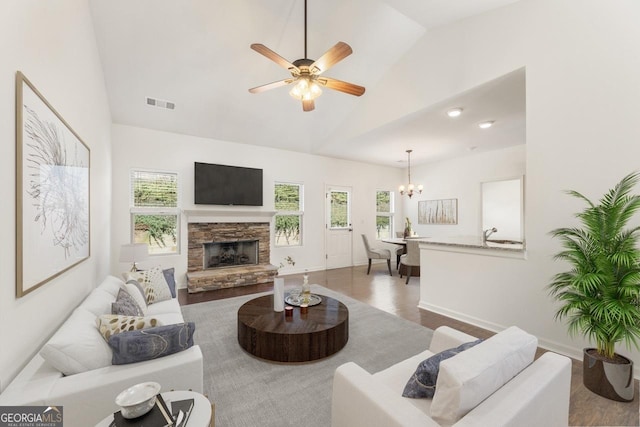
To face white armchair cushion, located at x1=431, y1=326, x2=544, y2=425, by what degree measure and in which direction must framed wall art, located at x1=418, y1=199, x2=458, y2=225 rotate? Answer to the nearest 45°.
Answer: approximately 45° to its left

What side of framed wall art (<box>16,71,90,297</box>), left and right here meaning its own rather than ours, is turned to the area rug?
front

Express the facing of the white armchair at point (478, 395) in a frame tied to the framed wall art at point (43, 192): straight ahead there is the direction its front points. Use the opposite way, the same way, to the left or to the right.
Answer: to the left

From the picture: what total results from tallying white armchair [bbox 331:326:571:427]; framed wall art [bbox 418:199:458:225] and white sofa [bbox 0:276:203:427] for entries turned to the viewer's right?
1

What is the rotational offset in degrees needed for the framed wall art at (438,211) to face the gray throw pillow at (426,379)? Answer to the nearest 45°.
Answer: approximately 45° to its left

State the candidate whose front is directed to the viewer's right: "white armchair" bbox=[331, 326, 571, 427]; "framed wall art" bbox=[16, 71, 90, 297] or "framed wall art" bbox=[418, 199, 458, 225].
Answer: "framed wall art" bbox=[16, 71, 90, 297]

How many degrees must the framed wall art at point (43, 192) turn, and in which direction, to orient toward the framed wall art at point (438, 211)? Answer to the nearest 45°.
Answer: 0° — it already faces it

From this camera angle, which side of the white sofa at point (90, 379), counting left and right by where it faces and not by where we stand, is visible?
right

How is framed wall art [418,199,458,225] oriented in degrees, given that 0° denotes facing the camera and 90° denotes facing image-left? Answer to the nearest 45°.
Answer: approximately 45°

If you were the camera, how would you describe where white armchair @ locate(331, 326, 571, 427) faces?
facing away from the viewer and to the left of the viewer

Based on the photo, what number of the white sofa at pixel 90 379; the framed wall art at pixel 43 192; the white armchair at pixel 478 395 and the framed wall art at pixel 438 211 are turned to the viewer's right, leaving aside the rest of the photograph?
2

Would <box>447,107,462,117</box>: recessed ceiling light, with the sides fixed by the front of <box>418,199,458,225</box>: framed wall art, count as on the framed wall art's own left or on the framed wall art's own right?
on the framed wall art's own left

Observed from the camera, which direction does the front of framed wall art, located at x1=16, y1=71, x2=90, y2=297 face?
facing to the right of the viewer
